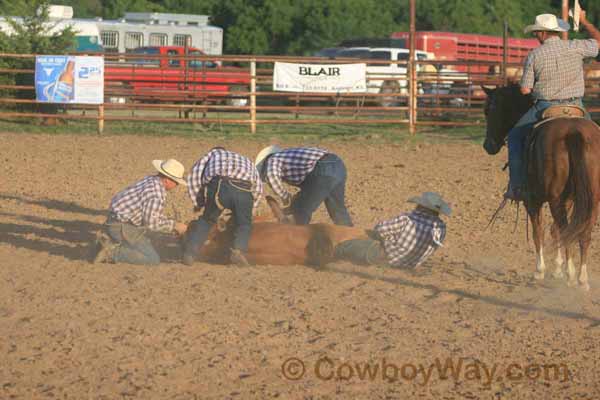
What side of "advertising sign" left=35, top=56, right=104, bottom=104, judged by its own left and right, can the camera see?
front

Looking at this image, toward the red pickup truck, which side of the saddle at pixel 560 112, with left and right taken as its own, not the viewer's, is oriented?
front

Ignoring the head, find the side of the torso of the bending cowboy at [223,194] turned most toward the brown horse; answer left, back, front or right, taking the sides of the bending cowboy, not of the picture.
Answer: right

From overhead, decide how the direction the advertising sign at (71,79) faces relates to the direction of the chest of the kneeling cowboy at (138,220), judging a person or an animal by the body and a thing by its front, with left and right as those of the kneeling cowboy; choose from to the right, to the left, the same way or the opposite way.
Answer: to the right

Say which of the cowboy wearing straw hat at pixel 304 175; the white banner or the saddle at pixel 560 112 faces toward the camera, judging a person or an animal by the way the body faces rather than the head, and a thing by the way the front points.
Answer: the white banner

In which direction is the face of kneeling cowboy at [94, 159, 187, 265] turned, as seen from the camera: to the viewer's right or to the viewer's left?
to the viewer's right

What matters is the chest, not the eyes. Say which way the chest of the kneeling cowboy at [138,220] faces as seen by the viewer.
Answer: to the viewer's right

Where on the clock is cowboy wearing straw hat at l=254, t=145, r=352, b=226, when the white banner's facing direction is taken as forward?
The cowboy wearing straw hat is roughly at 12 o'clock from the white banner.

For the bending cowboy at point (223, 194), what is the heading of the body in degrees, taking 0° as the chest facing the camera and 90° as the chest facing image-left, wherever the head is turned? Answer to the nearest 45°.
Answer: approximately 180°

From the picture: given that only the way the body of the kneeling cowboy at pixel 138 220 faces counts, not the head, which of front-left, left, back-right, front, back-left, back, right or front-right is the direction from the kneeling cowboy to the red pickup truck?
left

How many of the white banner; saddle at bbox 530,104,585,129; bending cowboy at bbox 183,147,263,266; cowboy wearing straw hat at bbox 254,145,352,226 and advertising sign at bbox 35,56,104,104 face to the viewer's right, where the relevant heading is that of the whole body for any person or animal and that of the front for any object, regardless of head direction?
0

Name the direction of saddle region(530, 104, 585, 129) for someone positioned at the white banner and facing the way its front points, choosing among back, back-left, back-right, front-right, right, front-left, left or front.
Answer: front
